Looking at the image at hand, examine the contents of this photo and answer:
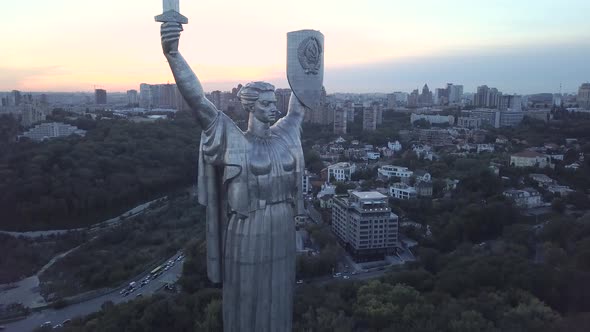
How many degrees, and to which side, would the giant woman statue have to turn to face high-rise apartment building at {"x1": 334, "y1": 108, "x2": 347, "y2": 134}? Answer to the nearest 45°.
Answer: approximately 135° to its left

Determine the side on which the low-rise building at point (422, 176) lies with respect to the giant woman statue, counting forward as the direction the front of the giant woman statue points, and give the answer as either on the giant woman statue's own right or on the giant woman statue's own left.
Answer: on the giant woman statue's own left

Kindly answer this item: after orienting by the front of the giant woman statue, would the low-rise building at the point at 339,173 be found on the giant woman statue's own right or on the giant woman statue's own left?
on the giant woman statue's own left

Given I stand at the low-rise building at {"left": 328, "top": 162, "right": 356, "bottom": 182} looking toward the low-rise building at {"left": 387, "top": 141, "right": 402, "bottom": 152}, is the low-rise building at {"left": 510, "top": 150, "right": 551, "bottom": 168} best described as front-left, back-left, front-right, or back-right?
front-right

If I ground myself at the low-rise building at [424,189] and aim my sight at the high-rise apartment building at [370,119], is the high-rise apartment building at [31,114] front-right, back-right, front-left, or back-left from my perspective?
front-left

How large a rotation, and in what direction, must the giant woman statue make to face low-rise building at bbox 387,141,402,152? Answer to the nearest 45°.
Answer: approximately 135° to its left

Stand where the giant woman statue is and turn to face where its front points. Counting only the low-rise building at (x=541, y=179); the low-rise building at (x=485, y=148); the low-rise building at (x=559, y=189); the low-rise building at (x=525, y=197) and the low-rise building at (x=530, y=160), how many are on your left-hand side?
5

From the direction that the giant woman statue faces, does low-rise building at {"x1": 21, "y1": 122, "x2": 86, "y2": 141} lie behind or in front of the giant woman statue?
behind

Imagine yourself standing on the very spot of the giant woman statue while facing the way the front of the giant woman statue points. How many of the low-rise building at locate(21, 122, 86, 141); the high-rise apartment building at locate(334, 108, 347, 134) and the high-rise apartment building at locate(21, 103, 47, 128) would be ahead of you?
0

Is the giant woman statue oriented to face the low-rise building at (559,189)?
no

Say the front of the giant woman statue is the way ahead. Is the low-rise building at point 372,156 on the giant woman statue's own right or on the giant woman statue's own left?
on the giant woman statue's own left

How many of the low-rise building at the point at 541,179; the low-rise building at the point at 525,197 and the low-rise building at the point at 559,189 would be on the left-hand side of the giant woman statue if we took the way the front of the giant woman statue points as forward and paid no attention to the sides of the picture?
3

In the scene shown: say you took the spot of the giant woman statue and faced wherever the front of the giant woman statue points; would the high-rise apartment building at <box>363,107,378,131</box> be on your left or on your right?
on your left

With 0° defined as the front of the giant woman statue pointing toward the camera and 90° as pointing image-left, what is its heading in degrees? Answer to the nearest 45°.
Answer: approximately 315°

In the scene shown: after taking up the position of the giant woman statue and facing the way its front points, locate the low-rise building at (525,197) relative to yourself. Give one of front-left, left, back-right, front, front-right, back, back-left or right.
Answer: left

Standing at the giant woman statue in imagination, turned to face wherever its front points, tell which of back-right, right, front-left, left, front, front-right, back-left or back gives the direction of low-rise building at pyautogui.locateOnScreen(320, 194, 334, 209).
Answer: back-left

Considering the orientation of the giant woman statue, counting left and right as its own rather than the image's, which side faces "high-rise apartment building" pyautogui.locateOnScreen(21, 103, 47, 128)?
back
